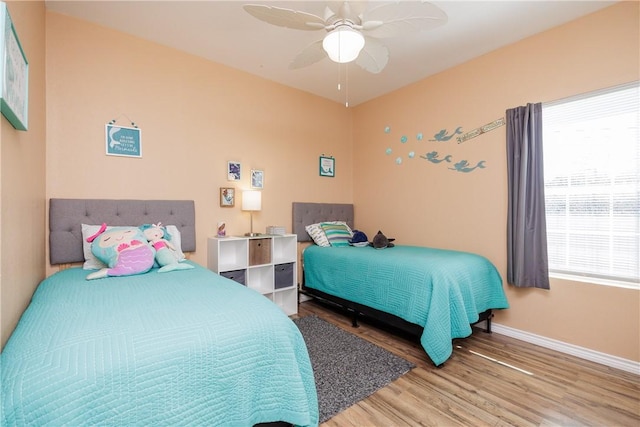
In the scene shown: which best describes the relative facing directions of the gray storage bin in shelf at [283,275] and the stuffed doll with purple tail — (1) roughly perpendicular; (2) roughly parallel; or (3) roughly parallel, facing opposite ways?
roughly parallel

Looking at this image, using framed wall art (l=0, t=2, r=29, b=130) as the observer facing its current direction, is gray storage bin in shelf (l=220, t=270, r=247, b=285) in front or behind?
in front

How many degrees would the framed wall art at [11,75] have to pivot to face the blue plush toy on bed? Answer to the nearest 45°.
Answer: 0° — it already faces it

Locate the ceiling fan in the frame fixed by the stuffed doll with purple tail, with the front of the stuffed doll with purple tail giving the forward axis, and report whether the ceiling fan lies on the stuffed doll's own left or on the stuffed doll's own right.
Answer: on the stuffed doll's own left

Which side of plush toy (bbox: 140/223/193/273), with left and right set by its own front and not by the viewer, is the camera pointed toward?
front

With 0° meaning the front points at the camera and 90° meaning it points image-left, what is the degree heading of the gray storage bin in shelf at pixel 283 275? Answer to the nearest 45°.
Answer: approximately 315°

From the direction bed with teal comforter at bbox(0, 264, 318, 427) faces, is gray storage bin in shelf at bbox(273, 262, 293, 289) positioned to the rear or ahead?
to the rear

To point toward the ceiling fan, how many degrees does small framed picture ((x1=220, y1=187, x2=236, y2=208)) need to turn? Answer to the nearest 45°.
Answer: approximately 45° to its left

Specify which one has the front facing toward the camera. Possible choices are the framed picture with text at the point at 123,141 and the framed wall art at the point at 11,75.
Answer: the framed picture with text

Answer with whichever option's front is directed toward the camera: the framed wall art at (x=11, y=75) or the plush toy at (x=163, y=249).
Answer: the plush toy

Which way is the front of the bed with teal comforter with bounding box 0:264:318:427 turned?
toward the camera

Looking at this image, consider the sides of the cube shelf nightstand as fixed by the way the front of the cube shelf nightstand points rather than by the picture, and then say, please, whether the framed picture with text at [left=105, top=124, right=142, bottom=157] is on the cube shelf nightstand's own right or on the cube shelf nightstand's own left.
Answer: on the cube shelf nightstand's own right

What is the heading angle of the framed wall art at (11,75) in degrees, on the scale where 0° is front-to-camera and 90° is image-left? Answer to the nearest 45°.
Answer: approximately 270°

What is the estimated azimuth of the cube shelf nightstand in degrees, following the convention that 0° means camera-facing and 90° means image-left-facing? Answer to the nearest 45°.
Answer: approximately 315°

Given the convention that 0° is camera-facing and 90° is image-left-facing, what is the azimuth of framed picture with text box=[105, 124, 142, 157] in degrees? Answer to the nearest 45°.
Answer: approximately 0°

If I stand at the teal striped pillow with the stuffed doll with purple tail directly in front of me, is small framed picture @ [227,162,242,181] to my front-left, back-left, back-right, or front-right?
front-right
